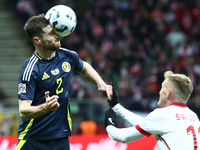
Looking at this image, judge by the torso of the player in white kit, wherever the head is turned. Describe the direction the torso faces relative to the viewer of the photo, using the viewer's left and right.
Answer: facing away from the viewer and to the left of the viewer

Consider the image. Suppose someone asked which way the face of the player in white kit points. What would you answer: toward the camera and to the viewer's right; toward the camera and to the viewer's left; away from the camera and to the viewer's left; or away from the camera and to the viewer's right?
away from the camera and to the viewer's left
